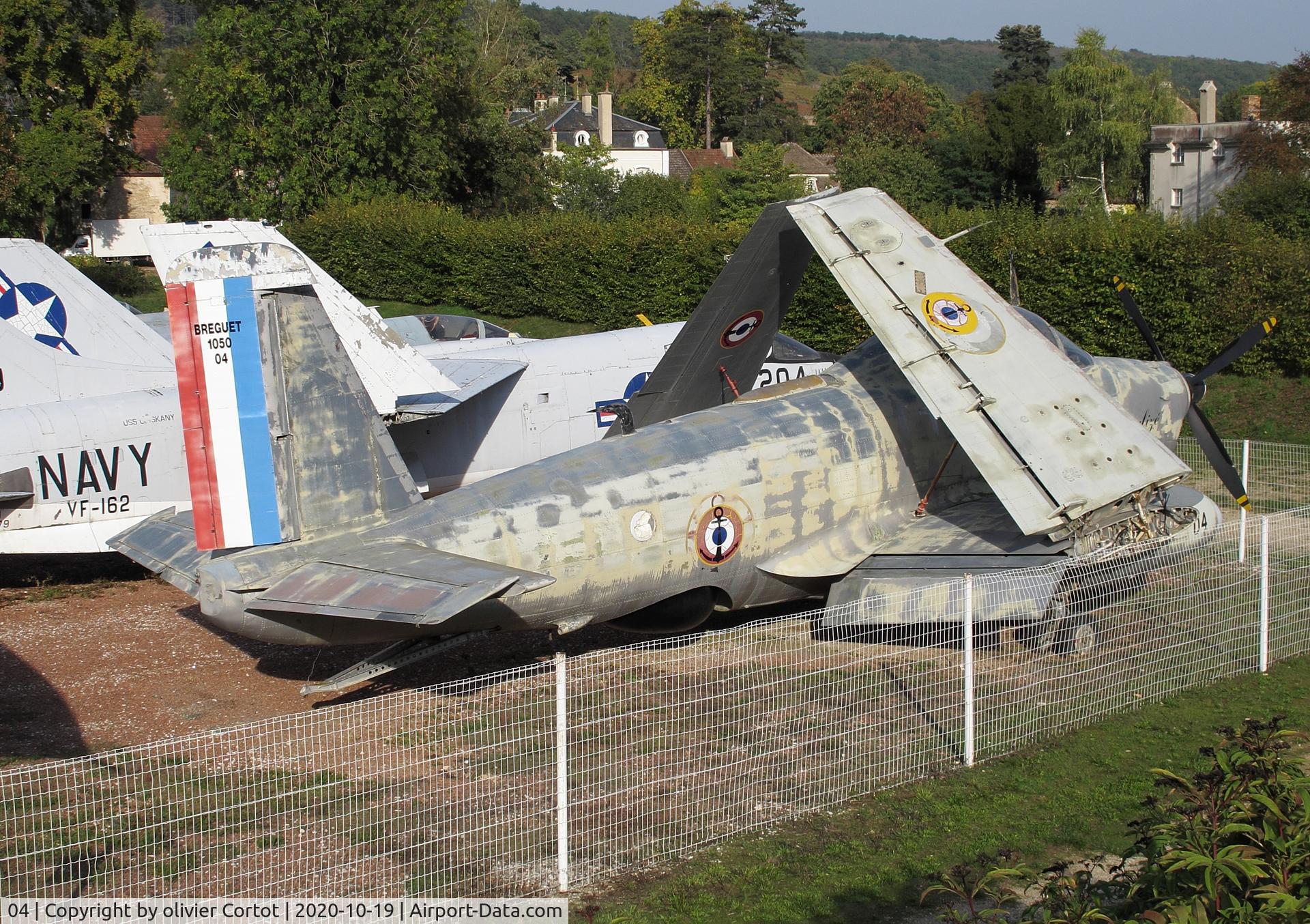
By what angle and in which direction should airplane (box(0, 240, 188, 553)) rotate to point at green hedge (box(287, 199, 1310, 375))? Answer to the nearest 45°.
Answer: approximately 45° to its left

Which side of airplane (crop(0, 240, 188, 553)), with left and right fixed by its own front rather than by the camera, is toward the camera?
right

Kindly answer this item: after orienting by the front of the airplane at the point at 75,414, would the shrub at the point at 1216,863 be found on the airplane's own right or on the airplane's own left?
on the airplane's own right

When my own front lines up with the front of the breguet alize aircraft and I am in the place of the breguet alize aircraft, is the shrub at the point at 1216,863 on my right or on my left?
on my right

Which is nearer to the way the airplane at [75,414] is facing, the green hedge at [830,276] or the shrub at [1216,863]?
the green hedge

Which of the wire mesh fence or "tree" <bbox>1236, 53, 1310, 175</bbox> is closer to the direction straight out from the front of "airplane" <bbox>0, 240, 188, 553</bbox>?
the tree

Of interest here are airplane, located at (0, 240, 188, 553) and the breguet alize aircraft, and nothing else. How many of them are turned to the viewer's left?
0

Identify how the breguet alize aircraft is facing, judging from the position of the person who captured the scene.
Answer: facing away from the viewer and to the right of the viewer

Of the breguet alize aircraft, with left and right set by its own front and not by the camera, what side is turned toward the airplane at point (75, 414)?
left
